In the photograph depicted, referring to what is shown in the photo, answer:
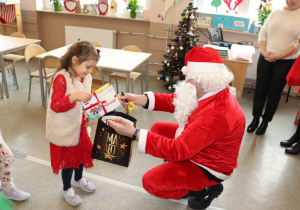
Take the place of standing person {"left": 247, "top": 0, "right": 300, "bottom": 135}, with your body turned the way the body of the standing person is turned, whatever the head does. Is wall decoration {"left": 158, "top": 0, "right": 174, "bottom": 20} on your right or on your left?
on your right

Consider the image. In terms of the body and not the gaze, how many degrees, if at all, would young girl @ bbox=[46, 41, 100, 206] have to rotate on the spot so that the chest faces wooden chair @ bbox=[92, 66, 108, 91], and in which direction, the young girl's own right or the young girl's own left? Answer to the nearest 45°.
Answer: approximately 135° to the young girl's own left

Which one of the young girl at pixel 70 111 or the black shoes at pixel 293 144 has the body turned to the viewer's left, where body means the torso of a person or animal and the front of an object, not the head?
the black shoes

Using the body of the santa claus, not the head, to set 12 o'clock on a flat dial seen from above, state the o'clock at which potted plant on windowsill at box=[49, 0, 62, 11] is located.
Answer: The potted plant on windowsill is roughly at 2 o'clock from the santa claus.

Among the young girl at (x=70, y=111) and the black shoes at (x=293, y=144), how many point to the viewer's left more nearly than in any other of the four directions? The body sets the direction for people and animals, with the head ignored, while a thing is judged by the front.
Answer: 1

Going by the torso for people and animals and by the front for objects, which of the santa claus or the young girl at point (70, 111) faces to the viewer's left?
the santa claus

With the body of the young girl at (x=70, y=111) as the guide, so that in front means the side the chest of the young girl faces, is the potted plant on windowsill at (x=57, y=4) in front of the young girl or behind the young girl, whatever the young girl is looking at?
behind

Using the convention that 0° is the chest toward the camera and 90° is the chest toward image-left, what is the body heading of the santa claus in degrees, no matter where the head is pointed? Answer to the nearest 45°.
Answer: approximately 90°

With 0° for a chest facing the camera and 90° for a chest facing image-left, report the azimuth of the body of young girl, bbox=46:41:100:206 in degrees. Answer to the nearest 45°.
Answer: approximately 315°

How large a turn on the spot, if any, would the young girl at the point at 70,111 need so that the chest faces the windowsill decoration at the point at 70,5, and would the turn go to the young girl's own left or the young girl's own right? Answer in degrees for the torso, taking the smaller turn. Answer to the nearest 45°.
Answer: approximately 135° to the young girl's own left

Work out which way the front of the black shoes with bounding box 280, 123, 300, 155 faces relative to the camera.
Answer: to the viewer's left
